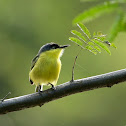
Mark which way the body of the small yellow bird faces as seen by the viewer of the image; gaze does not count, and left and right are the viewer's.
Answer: facing the viewer and to the right of the viewer
